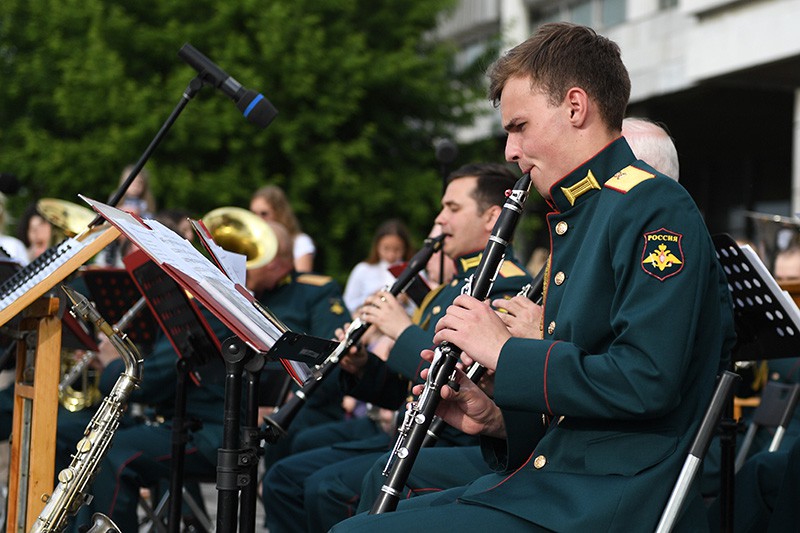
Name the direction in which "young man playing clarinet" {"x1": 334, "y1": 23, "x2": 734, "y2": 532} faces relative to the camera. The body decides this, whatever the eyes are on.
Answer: to the viewer's left

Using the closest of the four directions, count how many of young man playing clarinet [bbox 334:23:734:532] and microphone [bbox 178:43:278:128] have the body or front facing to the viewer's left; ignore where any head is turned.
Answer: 1

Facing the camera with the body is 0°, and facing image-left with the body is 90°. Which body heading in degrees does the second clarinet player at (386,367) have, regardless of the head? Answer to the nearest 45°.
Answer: approximately 45°

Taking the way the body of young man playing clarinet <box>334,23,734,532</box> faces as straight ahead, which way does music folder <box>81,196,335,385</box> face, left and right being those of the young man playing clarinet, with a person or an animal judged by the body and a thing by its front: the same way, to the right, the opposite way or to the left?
the opposite way

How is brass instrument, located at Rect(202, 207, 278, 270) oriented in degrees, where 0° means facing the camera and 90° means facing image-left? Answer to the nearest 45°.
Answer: approximately 45°

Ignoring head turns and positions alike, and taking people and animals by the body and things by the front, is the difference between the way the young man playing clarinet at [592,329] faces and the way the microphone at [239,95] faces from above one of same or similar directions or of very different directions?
very different directions

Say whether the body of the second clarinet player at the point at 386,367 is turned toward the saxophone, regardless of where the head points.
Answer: yes

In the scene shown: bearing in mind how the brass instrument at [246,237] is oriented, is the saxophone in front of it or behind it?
in front

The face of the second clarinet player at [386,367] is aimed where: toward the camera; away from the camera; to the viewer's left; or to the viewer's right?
to the viewer's left

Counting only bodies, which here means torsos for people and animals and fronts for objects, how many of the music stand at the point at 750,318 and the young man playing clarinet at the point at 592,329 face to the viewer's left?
1

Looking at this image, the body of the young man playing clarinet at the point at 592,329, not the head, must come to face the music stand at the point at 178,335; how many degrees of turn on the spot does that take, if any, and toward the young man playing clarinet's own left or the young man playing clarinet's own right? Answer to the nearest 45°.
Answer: approximately 45° to the young man playing clarinet's own right

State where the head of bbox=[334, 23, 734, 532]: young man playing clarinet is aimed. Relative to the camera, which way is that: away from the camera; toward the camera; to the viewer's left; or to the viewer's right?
to the viewer's left

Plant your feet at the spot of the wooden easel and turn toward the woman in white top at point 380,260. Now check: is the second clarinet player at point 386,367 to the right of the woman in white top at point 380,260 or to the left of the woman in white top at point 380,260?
right

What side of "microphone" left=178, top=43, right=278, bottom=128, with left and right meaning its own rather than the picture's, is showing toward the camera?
right

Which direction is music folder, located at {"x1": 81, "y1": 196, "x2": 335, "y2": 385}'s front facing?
to the viewer's right
